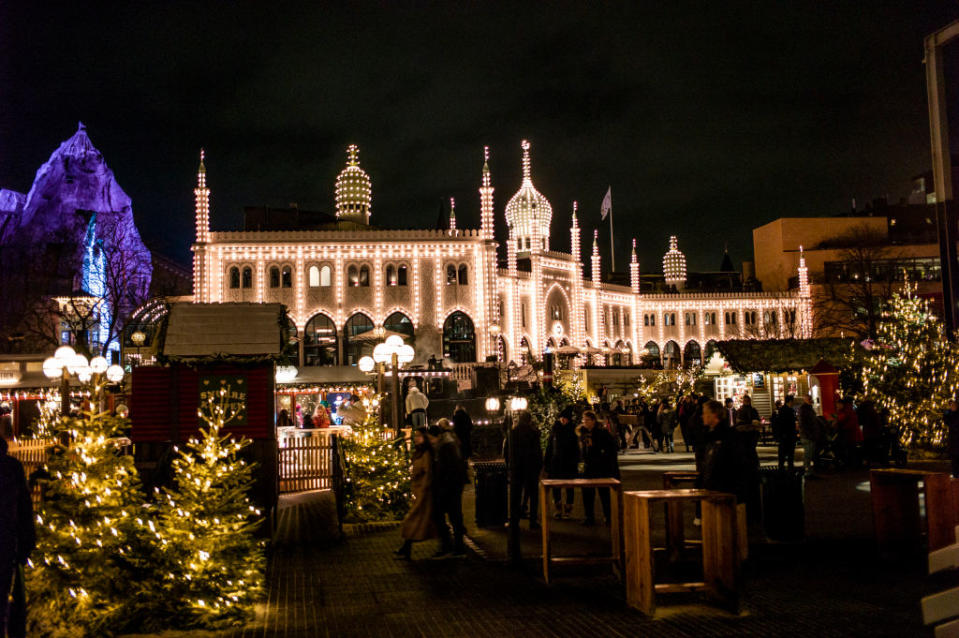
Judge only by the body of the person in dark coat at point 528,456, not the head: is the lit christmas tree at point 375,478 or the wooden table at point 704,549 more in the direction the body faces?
the lit christmas tree

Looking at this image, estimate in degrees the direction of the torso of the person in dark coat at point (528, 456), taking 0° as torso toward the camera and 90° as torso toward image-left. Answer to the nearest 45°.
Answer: approximately 180°

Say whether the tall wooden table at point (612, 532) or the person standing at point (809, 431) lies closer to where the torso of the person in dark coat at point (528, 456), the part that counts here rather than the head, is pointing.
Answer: the person standing

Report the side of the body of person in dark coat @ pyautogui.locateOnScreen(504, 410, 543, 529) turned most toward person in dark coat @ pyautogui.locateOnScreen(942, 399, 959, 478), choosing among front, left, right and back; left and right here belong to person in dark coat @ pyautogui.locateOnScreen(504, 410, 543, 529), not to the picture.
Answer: right

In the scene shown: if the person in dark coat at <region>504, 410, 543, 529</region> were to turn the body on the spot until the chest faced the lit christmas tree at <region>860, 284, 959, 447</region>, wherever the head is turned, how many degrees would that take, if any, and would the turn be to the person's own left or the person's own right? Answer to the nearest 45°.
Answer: approximately 45° to the person's own right

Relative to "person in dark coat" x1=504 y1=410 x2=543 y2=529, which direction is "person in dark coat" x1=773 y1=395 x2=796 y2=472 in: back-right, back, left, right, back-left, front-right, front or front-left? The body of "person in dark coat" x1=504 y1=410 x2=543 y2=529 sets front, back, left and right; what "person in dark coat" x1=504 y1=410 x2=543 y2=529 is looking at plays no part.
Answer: front-right
